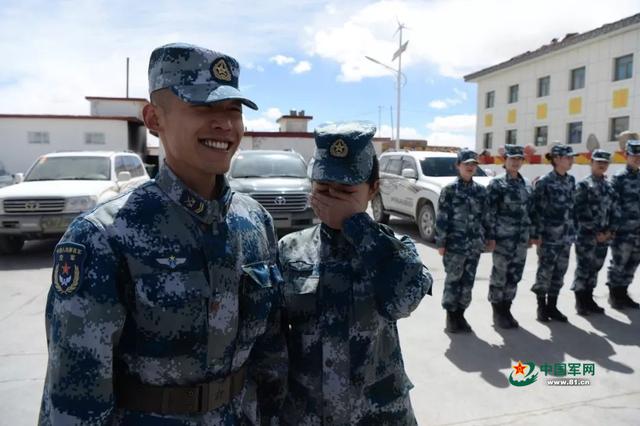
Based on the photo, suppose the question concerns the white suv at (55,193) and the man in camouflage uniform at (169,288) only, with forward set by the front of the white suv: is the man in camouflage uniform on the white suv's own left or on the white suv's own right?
on the white suv's own left

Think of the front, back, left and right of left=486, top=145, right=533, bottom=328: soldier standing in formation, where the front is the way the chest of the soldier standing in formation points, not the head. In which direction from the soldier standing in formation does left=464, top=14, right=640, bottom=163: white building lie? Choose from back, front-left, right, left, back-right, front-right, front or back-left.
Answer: back-left

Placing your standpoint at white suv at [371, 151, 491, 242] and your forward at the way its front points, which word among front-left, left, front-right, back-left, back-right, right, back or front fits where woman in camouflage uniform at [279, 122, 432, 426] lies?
front-right

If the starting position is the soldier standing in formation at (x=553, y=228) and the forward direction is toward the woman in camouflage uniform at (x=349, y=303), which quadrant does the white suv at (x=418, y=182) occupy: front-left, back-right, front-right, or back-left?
back-right

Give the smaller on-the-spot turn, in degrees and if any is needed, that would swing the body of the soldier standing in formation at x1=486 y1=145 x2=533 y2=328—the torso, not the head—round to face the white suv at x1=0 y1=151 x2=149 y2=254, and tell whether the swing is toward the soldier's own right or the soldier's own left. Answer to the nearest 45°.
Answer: approximately 135° to the soldier's own right

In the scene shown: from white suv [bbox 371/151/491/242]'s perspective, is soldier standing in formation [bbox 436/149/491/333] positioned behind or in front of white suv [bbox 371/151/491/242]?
in front

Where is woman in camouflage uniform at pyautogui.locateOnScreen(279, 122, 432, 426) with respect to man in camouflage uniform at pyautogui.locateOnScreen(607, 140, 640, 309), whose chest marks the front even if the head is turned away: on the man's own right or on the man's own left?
on the man's own right

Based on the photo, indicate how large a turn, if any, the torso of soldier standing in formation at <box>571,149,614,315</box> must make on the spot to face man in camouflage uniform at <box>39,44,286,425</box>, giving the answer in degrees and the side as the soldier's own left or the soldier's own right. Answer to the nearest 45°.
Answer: approximately 45° to the soldier's own right

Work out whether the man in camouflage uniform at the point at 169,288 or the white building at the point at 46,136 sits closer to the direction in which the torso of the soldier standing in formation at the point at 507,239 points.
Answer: the man in camouflage uniform

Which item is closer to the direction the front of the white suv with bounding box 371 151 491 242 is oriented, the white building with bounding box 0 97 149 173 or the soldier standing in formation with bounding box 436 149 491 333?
the soldier standing in formation

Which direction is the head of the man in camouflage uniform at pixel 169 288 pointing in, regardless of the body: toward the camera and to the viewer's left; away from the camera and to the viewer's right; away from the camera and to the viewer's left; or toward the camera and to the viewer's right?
toward the camera and to the viewer's right

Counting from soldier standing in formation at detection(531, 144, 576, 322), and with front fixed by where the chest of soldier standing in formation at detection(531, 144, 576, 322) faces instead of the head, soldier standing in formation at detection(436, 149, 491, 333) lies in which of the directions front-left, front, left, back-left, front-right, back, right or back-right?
right
